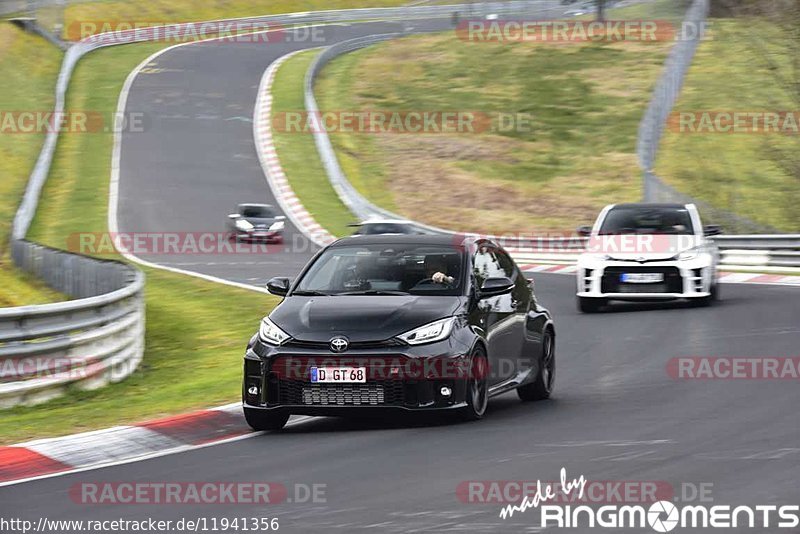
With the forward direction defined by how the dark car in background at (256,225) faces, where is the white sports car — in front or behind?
in front

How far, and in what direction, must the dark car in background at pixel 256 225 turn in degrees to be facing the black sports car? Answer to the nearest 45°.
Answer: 0° — it already faces it

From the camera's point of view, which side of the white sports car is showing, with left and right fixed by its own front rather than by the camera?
front

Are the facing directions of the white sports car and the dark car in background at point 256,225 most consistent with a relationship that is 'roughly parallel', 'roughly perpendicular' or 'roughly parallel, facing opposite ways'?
roughly parallel

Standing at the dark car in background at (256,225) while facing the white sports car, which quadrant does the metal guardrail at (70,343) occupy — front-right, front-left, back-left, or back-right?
front-right

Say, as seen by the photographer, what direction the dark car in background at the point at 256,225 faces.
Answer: facing the viewer

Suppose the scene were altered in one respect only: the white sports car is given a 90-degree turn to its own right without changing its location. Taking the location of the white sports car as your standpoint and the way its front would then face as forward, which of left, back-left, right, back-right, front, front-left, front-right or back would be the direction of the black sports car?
left

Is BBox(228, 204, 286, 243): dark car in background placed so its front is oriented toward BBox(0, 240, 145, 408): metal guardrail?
yes

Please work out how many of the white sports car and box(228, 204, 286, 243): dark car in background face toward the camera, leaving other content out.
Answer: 2

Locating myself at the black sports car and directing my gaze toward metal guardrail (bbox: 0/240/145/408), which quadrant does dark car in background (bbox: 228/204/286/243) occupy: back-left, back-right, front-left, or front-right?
front-right

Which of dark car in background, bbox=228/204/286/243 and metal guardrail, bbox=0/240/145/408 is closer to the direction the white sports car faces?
the metal guardrail

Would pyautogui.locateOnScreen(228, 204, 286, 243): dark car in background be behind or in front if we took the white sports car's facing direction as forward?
behind
